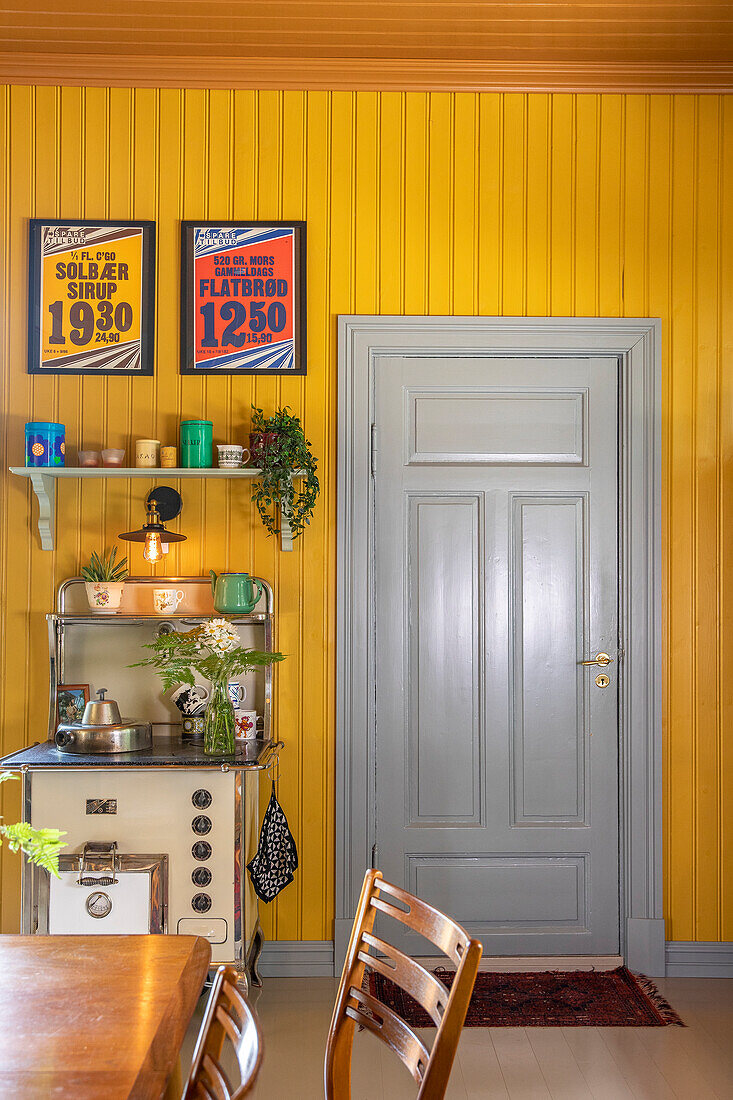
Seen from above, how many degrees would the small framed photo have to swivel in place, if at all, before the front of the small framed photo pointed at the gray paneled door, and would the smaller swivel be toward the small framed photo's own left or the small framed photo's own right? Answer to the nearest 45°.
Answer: approximately 90° to the small framed photo's own left

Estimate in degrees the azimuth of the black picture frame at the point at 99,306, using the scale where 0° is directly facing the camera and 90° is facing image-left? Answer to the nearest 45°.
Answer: approximately 0°

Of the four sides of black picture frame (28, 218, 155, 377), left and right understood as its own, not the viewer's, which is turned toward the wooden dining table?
front

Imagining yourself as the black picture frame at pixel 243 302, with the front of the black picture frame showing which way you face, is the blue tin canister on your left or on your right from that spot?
on your right

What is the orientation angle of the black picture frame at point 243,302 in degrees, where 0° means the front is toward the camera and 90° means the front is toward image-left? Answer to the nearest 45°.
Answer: approximately 0°

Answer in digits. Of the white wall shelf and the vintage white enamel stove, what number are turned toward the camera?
2
